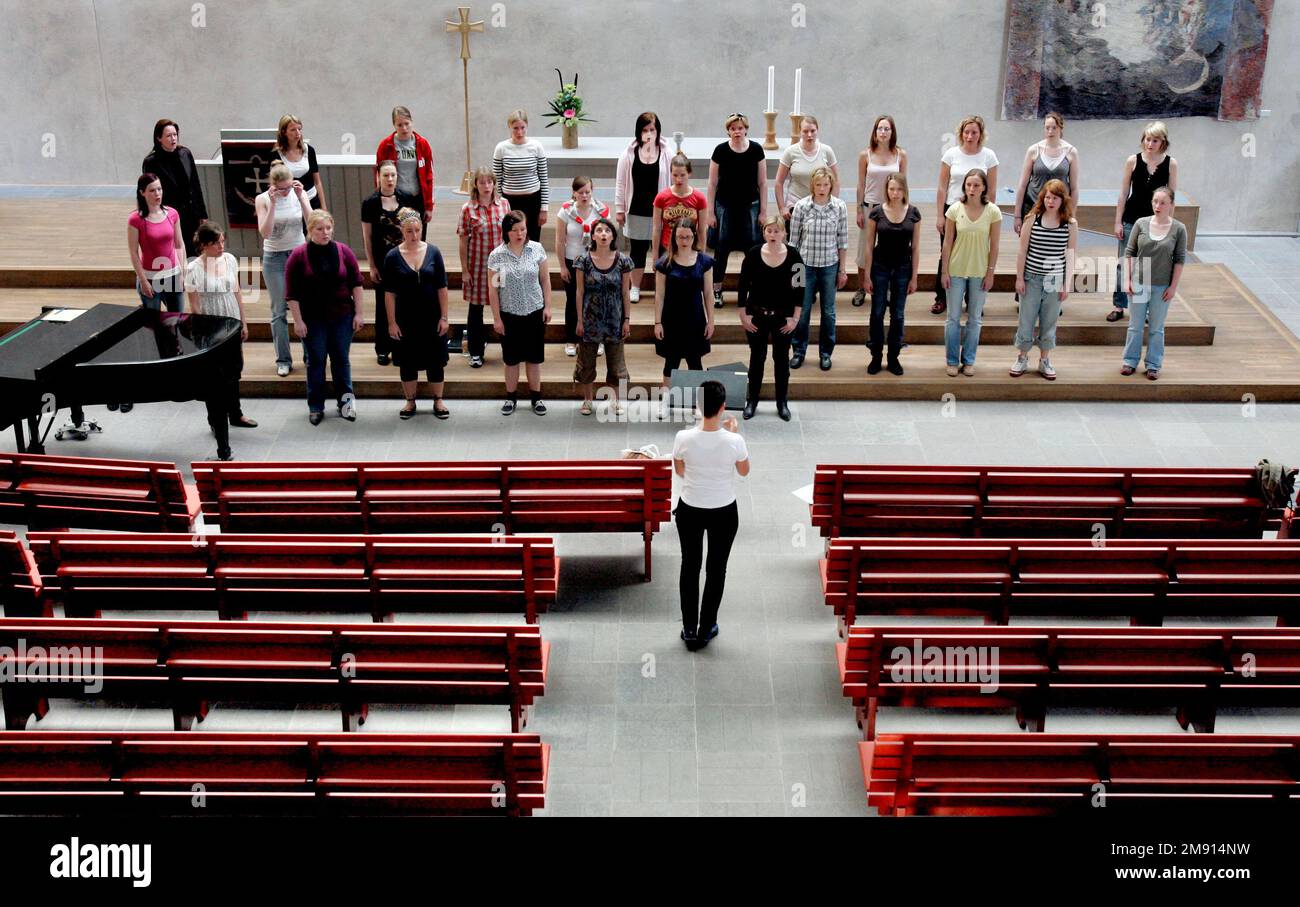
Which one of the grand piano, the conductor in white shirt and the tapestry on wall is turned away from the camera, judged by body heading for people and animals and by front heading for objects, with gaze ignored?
the conductor in white shirt

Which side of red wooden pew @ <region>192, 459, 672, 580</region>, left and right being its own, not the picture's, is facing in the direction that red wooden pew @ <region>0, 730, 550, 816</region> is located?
back

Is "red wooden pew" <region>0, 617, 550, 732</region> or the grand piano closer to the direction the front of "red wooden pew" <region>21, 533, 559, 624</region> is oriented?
the grand piano

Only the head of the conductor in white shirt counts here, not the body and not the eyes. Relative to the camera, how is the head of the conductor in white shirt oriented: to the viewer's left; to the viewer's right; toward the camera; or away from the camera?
away from the camera

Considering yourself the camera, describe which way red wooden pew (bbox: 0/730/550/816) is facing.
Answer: facing away from the viewer

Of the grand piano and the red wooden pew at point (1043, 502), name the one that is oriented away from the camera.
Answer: the red wooden pew

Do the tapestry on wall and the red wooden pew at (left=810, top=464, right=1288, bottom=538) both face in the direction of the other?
yes

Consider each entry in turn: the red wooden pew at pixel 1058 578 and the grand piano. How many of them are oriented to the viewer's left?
1

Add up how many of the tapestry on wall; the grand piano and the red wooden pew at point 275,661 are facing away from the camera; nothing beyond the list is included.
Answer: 1

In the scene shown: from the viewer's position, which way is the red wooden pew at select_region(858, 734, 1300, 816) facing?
facing away from the viewer

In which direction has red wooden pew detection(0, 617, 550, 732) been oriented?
away from the camera

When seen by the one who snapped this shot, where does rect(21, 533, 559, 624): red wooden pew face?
facing away from the viewer

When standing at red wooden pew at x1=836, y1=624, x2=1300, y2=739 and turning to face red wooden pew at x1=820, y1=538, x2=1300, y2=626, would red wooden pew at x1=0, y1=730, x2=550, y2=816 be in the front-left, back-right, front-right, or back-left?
back-left

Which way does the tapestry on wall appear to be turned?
toward the camera
